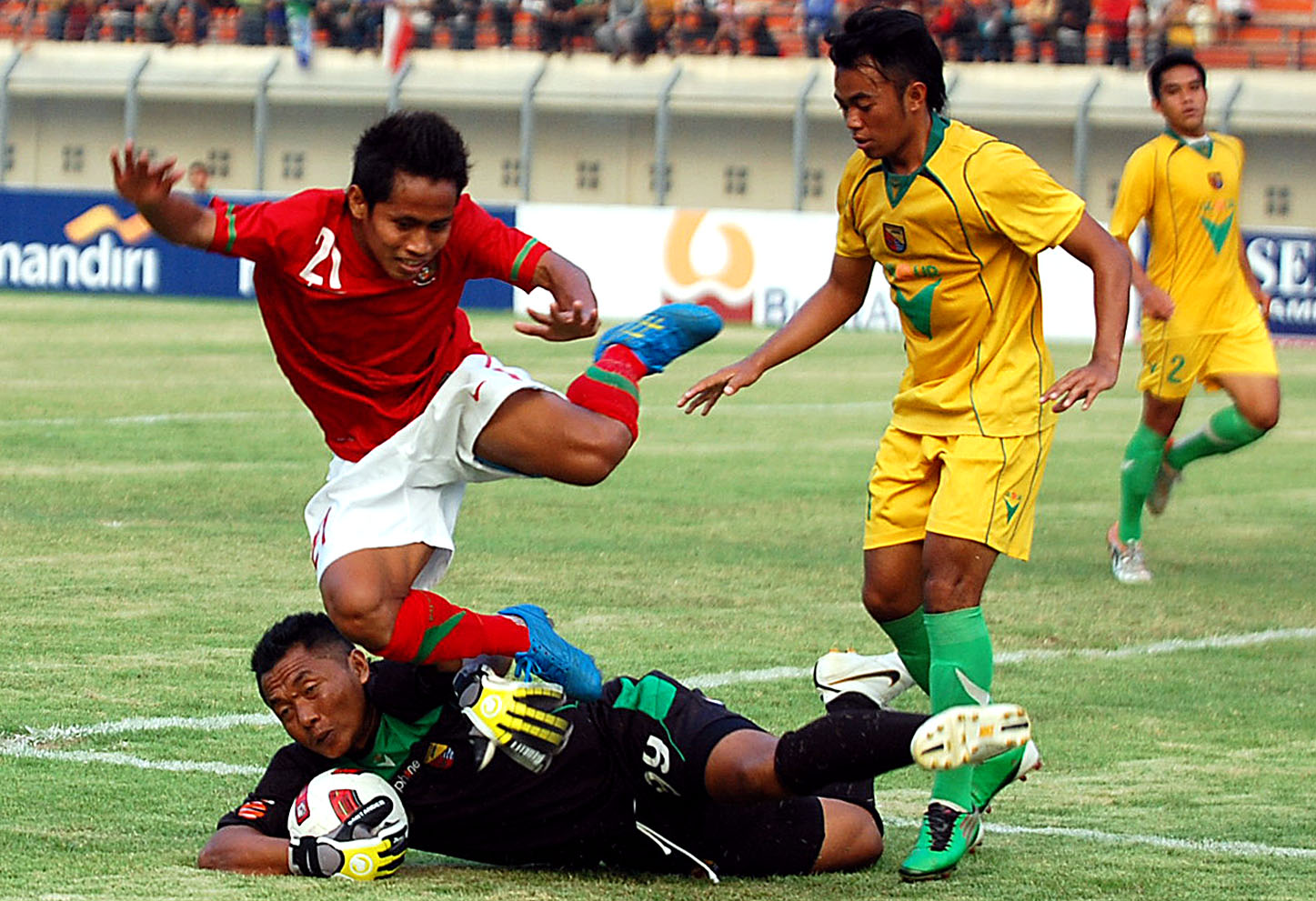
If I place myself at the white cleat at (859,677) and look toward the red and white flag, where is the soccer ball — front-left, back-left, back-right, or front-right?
back-left

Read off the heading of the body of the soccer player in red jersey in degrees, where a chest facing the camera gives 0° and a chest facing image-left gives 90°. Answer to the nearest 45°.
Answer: approximately 0°

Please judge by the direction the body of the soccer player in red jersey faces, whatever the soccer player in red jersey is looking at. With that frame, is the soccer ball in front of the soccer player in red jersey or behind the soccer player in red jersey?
in front

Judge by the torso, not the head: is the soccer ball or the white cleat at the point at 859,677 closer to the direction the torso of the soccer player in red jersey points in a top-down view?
the soccer ball

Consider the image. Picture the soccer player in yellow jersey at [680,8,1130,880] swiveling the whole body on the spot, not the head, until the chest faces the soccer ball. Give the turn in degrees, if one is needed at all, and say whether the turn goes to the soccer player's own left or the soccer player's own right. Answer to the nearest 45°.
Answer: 0° — they already face it

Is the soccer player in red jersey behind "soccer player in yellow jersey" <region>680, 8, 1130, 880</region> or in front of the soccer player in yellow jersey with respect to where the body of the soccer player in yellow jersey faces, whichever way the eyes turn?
in front

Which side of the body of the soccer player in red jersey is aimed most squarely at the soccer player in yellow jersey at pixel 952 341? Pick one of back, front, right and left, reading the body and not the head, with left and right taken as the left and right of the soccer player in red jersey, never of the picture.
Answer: left

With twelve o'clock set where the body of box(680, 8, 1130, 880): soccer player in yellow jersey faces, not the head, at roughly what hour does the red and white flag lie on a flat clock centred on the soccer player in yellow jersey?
The red and white flag is roughly at 4 o'clock from the soccer player in yellow jersey.

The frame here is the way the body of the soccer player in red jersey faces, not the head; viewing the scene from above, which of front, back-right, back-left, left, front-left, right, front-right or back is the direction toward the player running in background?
back-left

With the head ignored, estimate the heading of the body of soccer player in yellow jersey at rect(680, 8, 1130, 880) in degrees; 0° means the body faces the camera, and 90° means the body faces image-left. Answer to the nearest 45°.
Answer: approximately 45°

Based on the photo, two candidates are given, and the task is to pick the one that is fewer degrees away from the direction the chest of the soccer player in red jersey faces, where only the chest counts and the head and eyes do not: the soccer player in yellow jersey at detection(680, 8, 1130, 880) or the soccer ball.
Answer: the soccer ball

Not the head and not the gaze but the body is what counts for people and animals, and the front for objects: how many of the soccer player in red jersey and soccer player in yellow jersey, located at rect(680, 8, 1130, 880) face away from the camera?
0

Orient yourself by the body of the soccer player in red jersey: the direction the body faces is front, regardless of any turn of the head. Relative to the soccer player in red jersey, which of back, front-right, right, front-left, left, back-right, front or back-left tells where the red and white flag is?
back

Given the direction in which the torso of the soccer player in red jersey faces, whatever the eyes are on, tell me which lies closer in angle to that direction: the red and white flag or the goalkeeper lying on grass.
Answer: the goalkeeper lying on grass
